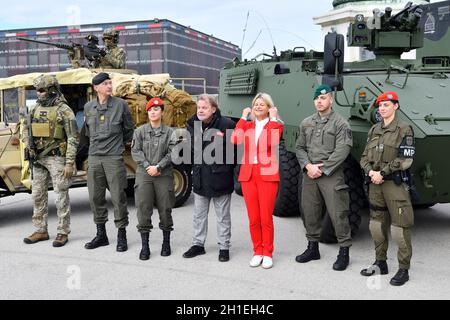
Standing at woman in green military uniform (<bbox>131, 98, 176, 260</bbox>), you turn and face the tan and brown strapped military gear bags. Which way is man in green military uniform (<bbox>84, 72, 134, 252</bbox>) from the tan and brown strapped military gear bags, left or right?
left

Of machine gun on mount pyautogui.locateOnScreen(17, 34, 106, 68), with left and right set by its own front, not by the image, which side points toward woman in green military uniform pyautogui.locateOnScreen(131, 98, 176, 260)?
left

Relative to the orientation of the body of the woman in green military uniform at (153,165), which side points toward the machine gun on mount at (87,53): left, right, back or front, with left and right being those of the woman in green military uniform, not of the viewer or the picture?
back

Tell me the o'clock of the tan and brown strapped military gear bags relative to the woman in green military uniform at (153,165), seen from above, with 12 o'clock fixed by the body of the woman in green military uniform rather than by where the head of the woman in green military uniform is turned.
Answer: The tan and brown strapped military gear bags is roughly at 6 o'clock from the woman in green military uniform.

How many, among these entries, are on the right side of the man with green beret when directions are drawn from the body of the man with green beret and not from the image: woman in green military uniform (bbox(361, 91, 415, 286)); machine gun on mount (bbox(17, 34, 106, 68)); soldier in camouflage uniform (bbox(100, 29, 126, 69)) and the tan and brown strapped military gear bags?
3

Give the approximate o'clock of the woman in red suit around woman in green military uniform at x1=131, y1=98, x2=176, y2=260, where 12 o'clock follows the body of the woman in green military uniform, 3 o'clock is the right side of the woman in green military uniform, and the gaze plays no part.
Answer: The woman in red suit is roughly at 10 o'clock from the woman in green military uniform.

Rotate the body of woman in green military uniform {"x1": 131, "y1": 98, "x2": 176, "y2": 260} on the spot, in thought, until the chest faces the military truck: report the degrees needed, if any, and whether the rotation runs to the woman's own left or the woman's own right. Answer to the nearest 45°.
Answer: approximately 135° to the woman's own right

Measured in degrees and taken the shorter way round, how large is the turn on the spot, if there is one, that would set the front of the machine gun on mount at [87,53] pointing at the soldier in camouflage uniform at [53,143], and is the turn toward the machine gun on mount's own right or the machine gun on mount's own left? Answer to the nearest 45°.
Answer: approximately 90° to the machine gun on mount's own left

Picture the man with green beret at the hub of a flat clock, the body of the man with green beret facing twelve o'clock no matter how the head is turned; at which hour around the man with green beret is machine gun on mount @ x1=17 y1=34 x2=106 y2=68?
The machine gun on mount is roughly at 3 o'clock from the man with green beret.

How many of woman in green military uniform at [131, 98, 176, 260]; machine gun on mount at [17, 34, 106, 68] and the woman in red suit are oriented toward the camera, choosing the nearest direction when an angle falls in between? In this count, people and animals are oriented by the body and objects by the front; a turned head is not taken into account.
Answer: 2

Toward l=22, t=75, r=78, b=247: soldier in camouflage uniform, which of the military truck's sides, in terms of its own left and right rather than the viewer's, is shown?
left

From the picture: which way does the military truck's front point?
to the viewer's left

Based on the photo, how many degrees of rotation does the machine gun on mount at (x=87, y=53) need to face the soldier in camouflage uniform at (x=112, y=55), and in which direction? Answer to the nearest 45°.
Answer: approximately 135° to its left

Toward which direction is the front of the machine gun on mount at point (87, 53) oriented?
to the viewer's left
